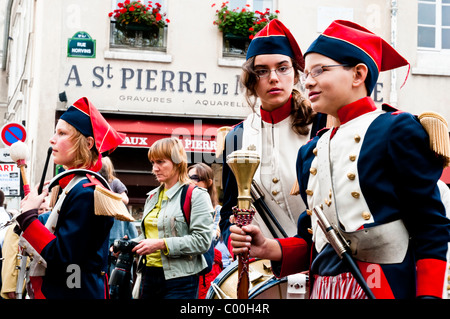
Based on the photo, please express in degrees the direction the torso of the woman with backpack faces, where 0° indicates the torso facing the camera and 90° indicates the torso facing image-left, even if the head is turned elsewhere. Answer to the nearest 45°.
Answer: approximately 45°

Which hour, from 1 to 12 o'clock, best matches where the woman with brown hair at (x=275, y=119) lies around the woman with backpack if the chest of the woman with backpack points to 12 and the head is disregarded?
The woman with brown hair is roughly at 10 o'clock from the woman with backpack.

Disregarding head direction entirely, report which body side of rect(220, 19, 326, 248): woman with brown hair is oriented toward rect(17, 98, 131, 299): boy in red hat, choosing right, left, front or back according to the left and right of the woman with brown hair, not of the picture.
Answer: right

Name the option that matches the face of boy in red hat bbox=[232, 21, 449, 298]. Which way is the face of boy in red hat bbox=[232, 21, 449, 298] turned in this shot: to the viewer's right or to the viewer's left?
to the viewer's left

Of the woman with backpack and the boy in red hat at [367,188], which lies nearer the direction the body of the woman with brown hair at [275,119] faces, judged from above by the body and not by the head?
the boy in red hat

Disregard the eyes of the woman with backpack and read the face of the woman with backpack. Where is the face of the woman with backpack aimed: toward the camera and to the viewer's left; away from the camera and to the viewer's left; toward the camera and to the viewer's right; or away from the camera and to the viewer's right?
toward the camera and to the viewer's left

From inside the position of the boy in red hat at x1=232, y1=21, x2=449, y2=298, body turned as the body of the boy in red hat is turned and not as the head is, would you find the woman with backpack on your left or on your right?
on your right

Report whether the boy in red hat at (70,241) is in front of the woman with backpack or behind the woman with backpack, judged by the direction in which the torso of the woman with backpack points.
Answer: in front
